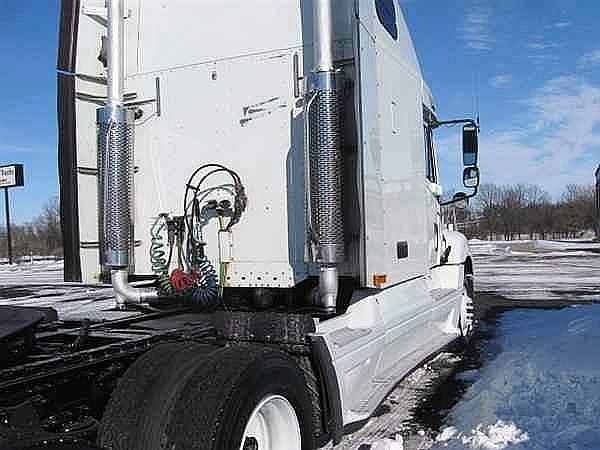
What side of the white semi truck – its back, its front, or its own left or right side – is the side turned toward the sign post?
left

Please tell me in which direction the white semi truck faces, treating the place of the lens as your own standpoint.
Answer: facing away from the viewer and to the right of the viewer
